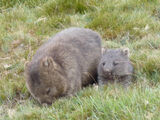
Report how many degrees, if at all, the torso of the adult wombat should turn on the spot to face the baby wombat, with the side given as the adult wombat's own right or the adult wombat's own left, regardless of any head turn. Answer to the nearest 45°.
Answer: approximately 135° to the adult wombat's own left

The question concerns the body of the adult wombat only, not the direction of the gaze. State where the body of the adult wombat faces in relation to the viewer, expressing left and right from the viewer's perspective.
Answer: facing the viewer and to the left of the viewer
